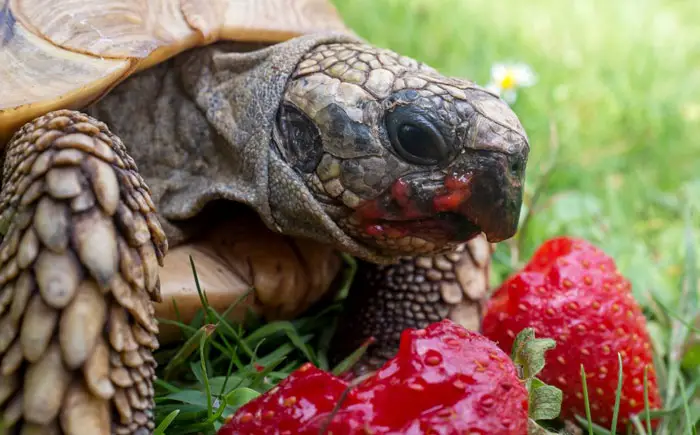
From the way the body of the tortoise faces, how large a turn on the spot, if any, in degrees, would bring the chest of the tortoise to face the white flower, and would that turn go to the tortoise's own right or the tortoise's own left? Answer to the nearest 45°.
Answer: approximately 90° to the tortoise's own left

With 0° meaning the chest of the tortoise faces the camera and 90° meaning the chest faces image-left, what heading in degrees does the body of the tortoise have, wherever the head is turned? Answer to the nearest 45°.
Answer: approximately 315°

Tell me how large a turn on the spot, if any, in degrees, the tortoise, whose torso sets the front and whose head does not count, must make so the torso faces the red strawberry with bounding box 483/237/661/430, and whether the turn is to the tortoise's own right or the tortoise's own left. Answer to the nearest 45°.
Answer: approximately 45° to the tortoise's own left

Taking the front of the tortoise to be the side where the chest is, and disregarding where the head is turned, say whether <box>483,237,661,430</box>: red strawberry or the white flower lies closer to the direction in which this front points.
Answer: the red strawberry
